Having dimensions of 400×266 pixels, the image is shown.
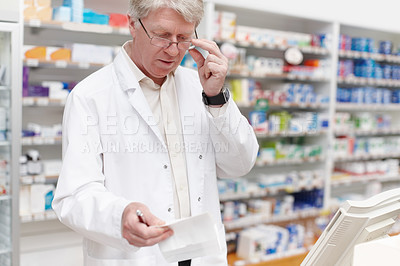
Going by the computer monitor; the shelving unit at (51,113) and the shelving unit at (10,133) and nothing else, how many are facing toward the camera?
2

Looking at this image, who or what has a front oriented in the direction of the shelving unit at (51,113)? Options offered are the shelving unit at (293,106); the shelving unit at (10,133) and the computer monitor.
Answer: the computer monitor

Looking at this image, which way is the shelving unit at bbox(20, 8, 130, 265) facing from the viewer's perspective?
toward the camera

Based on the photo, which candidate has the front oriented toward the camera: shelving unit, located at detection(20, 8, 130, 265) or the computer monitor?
the shelving unit

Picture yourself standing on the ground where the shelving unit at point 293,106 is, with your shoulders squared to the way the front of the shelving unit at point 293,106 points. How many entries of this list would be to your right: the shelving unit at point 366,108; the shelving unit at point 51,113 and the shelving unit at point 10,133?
2

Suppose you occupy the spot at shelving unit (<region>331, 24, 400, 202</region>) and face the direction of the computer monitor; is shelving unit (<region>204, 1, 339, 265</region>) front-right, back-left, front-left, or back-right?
front-right

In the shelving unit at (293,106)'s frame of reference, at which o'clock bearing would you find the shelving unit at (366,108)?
the shelving unit at (366,108) is roughly at 9 o'clock from the shelving unit at (293,106).

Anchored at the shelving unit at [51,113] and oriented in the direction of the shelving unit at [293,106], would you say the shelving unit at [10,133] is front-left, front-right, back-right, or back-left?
back-right

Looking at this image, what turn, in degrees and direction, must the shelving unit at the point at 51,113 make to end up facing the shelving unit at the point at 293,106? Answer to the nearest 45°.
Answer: approximately 90° to its left

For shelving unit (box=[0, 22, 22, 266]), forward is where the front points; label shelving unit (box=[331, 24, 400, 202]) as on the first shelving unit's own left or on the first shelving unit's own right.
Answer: on the first shelving unit's own left

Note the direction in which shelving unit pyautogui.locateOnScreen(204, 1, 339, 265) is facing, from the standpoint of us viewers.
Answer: facing the viewer and to the right of the viewer

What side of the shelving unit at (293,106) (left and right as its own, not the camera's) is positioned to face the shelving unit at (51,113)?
right

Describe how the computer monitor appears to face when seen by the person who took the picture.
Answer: facing away from the viewer and to the left of the viewer
